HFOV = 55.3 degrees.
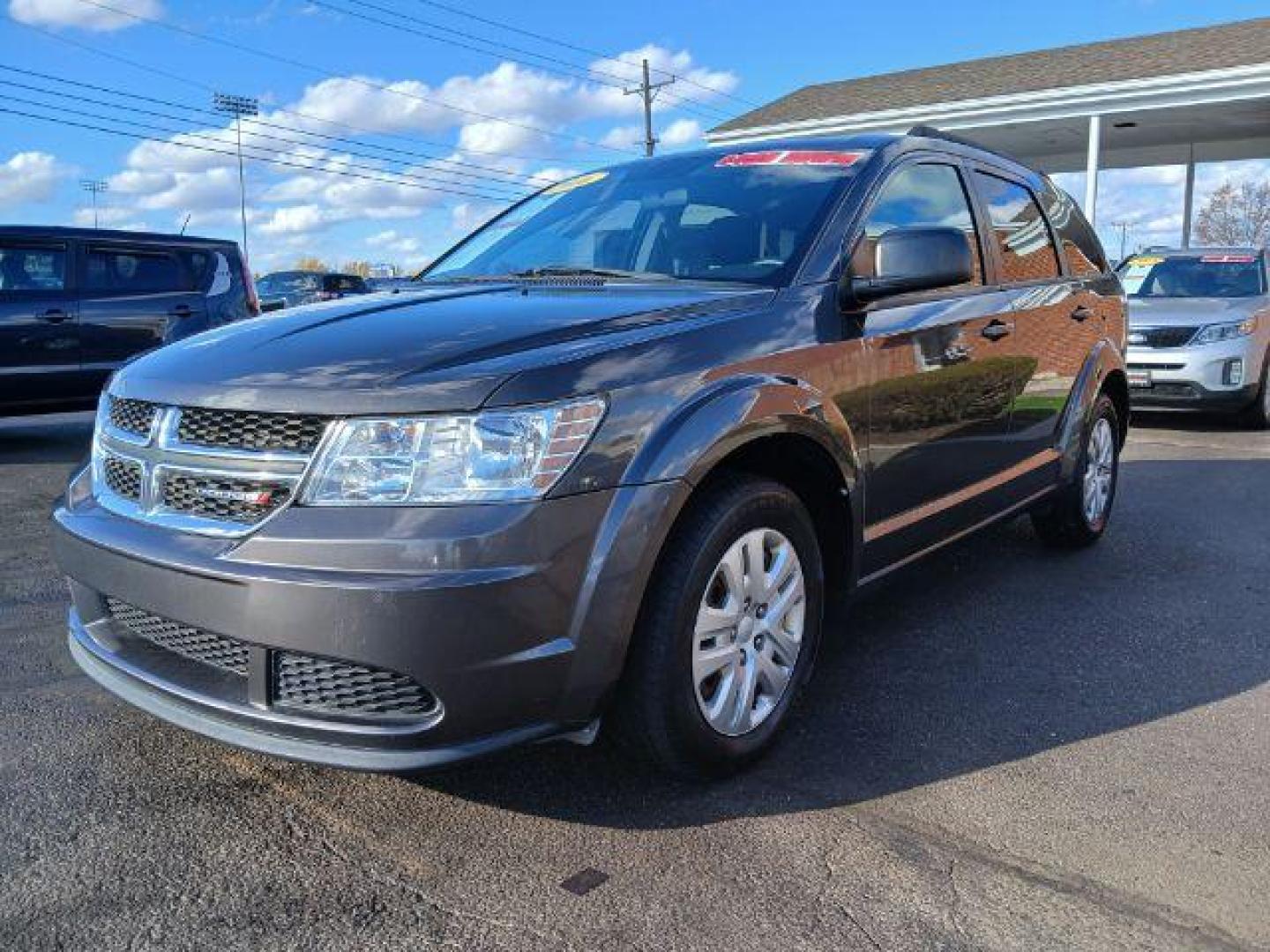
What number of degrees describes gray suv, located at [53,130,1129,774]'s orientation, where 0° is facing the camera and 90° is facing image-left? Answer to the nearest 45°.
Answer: approximately 45°

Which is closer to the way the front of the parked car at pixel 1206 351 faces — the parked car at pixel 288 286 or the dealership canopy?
the parked car

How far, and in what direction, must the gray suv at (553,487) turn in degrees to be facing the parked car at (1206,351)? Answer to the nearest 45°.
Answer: approximately 180°

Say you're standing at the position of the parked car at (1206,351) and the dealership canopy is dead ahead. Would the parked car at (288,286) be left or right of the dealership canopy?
left

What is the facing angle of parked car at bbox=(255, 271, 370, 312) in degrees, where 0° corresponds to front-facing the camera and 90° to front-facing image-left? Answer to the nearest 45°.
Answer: approximately 45°

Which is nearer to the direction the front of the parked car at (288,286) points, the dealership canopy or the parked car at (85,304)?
the parked car

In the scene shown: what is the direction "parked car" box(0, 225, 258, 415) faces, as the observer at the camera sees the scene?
facing to the left of the viewer
